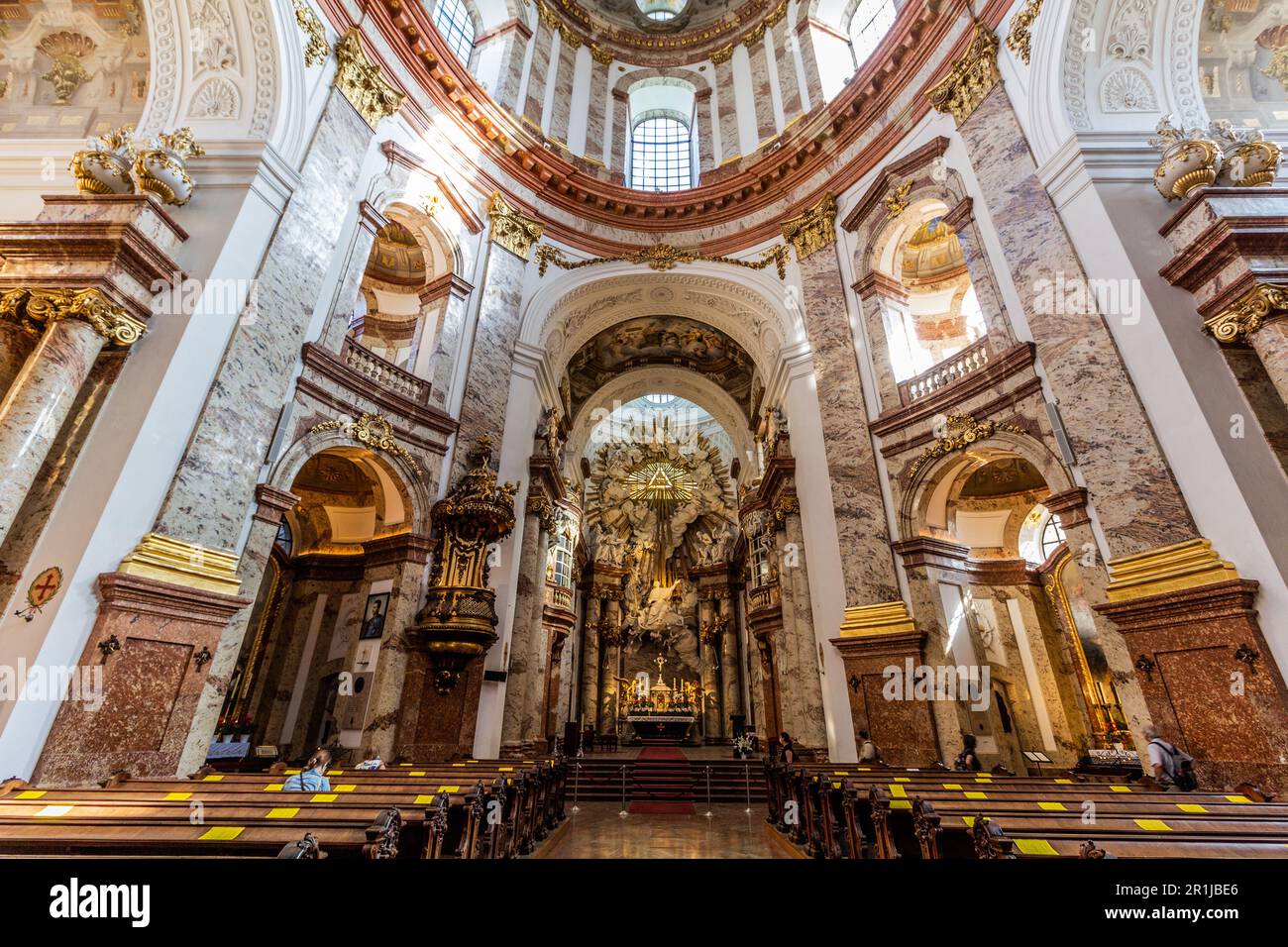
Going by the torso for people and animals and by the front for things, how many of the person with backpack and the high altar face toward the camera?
1

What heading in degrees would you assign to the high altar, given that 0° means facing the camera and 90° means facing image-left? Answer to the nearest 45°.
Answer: approximately 0°

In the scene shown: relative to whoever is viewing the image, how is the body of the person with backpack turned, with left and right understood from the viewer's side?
facing away from the viewer and to the left of the viewer

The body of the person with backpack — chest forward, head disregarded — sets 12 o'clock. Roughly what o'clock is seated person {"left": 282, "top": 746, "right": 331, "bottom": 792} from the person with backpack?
The seated person is roughly at 9 o'clock from the person with backpack.

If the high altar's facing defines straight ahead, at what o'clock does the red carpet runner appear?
The red carpet runner is roughly at 12 o'clock from the high altar.

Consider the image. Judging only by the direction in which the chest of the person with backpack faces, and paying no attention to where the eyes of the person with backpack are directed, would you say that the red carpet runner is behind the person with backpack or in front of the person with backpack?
in front

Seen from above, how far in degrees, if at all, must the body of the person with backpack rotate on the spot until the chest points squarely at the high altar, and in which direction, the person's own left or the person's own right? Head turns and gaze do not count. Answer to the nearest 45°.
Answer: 0° — they already face it

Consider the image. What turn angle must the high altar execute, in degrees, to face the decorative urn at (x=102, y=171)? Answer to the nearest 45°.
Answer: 0° — it already faces it

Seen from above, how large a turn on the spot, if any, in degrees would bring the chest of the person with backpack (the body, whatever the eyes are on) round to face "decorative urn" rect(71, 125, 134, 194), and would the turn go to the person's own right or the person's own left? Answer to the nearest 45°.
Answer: approximately 90° to the person's own left
